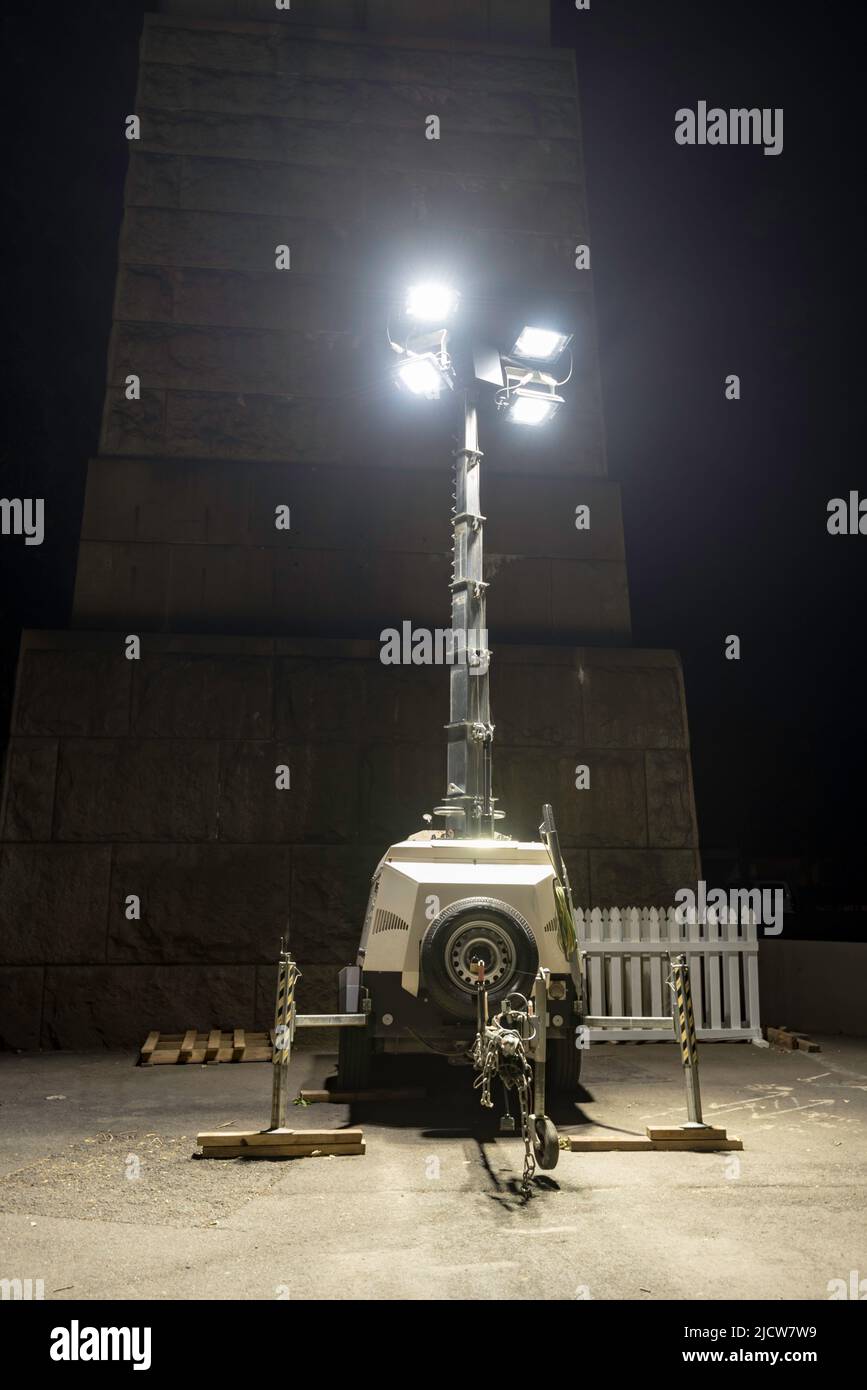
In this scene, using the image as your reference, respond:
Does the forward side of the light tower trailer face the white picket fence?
no

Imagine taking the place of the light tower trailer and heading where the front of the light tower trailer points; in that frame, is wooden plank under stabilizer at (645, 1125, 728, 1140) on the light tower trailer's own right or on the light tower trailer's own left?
on the light tower trailer's own left

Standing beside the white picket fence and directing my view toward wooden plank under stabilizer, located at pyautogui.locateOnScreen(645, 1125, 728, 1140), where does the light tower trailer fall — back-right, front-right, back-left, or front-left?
front-right

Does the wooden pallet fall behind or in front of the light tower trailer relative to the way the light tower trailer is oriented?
behind

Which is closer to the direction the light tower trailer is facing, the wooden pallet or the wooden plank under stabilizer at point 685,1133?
the wooden plank under stabilizer

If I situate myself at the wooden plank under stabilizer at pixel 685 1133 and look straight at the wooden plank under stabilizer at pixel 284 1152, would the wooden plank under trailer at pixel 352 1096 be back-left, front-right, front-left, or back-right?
front-right

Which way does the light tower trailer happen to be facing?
toward the camera

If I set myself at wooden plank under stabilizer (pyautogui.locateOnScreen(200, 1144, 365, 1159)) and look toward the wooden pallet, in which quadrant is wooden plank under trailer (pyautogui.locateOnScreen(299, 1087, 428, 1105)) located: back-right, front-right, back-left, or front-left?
front-right

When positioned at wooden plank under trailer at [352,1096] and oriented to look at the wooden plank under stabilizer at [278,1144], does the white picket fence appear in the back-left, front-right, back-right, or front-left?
back-left
